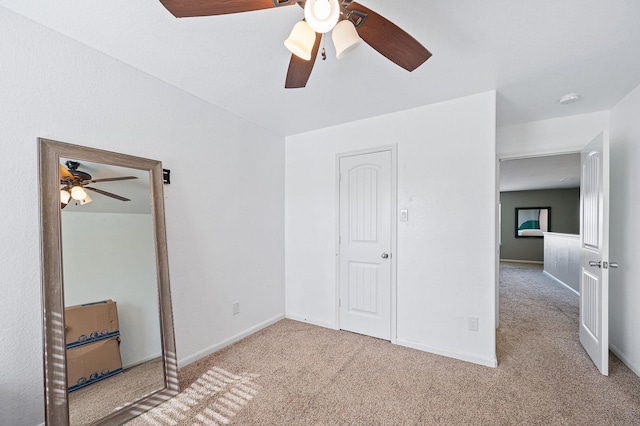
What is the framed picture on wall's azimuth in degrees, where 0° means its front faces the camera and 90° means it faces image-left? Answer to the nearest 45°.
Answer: approximately 0°

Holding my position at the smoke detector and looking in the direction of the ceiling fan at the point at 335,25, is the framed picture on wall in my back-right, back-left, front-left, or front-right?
back-right

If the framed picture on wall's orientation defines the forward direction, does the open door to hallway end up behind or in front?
in front

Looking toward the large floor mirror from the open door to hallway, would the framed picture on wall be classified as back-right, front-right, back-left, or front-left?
back-right

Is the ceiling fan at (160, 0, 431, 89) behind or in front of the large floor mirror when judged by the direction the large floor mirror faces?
in front

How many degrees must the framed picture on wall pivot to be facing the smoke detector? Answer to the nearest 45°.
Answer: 0° — it already faces it

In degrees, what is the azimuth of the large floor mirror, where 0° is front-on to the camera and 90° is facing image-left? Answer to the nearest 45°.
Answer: approximately 315°

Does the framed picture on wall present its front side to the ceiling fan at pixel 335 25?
yes

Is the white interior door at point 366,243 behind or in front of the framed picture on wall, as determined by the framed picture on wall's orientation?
in front
